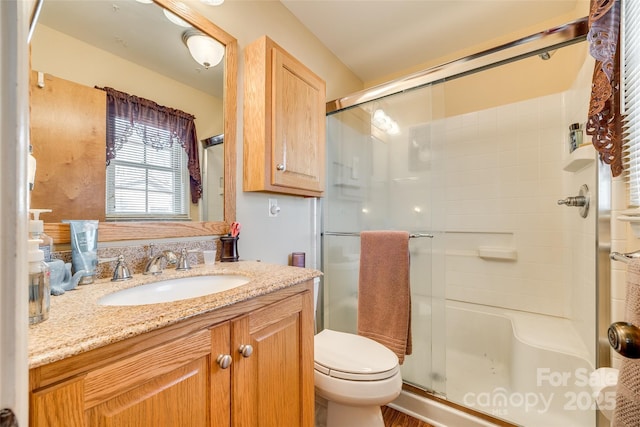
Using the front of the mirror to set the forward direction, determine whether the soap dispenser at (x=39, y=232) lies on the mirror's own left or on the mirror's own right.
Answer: on the mirror's own right

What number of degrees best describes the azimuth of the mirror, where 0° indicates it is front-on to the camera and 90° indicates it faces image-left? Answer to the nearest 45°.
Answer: approximately 315°
